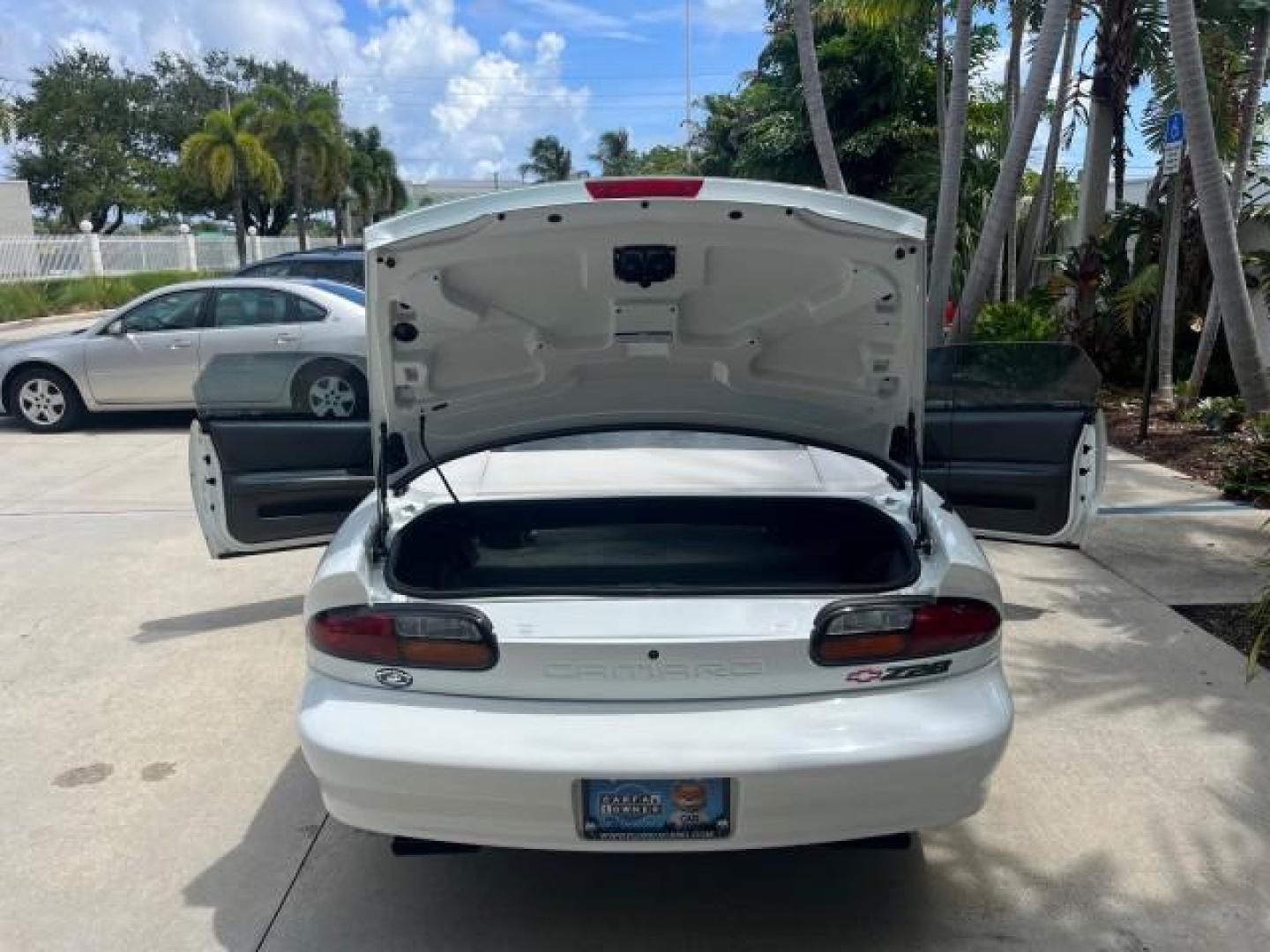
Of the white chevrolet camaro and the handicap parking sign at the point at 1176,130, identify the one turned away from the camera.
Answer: the white chevrolet camaro

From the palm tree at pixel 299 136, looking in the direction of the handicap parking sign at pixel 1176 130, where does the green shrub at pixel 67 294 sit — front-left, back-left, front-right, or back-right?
front-right

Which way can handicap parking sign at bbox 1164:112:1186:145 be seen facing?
toward the camera

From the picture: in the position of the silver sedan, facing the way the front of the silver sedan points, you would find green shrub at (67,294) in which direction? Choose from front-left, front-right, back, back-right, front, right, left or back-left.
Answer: right

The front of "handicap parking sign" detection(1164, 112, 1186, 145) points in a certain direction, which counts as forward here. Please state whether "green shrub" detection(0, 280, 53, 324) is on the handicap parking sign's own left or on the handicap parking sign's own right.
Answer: on the handicap parking sign's own right

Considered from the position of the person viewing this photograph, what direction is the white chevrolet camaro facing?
facing away from the viewer

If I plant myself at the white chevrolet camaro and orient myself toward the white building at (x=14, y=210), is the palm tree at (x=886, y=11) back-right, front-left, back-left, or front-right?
front-right

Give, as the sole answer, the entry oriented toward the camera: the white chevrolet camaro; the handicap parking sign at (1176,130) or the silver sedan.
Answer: the handicap parking sign

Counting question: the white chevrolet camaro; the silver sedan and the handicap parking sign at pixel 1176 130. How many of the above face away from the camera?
1

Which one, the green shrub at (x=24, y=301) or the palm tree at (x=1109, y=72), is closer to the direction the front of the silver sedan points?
the green shrub

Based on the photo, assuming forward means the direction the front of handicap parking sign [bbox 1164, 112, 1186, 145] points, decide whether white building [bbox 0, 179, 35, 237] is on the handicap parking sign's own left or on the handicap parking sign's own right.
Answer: on the handicap parking sign's own right

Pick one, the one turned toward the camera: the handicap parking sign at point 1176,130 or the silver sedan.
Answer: the handicap parking sign

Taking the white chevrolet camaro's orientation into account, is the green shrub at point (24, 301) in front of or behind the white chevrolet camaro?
in front

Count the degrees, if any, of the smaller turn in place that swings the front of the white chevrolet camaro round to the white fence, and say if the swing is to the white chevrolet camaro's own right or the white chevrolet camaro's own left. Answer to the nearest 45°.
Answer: approximately 45° to the white chevrolet camaro's own left

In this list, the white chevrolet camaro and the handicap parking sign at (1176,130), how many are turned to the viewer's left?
0

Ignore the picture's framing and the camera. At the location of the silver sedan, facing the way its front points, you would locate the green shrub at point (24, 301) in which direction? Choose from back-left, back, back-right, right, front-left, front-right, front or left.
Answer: right

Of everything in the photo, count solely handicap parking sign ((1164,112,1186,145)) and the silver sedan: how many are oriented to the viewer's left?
1

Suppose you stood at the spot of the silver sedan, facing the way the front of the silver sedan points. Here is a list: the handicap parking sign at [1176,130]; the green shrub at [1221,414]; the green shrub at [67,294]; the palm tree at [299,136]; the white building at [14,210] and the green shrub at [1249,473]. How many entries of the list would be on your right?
3

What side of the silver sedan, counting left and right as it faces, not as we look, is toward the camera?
left
